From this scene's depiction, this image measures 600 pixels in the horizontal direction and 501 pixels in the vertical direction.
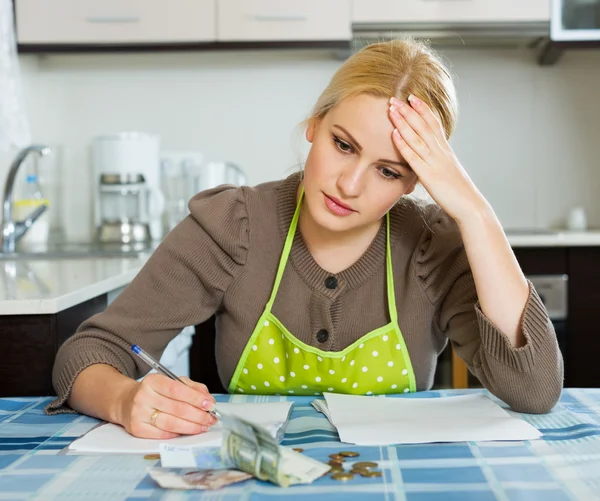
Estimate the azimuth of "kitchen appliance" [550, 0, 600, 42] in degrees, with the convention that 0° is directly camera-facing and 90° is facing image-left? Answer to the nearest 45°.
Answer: approximately 0°

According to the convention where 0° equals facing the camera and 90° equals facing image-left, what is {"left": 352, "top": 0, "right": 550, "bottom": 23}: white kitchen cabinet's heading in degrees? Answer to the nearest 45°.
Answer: approximately 0°

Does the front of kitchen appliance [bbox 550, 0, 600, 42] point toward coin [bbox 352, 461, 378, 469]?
yes

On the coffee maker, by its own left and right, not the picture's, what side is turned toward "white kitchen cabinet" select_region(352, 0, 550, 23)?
left

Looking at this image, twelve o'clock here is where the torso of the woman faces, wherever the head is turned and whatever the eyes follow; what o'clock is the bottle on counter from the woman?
The bottle on counter is roughly at 5 o'clock from the woman.

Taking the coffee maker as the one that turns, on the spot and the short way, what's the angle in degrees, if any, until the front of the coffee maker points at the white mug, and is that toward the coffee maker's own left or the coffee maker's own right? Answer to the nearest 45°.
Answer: approximately 90° to the coffee maker's own left
